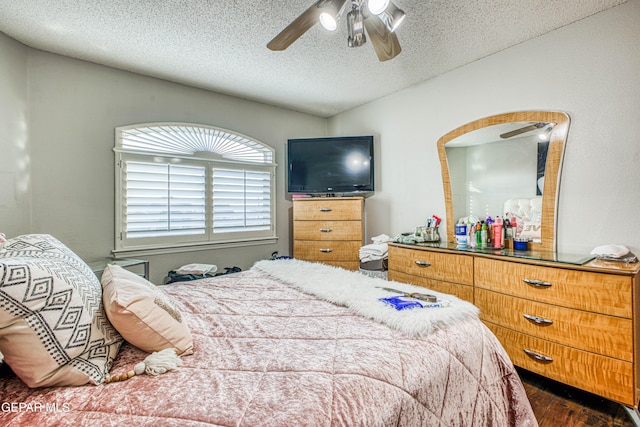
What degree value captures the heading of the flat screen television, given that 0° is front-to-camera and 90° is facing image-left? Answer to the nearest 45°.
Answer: approximately 0°

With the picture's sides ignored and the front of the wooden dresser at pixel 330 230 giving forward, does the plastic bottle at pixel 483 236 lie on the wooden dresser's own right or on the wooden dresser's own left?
on the wooden dresser's own left

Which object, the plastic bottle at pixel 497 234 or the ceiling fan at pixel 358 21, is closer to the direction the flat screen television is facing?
the ceiling fan

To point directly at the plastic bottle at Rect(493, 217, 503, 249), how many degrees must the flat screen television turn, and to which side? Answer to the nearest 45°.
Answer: approximately 45° to its left

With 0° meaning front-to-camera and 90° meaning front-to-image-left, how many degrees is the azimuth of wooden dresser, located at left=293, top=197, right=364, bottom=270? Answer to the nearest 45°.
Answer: approximately 0°

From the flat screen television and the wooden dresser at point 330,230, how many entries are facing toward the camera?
2

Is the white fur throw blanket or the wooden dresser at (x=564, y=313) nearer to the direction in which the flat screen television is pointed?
the white fur throw blanket
